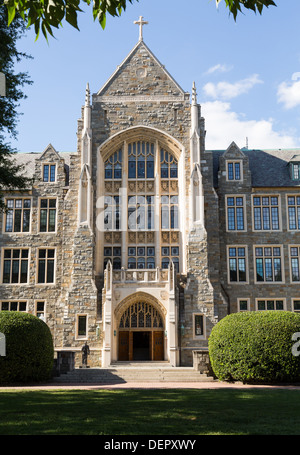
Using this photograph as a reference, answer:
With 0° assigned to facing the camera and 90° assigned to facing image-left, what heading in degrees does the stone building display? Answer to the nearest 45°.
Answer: approximately 0°

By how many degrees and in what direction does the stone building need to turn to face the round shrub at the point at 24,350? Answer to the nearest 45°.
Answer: approximately 45° to its right

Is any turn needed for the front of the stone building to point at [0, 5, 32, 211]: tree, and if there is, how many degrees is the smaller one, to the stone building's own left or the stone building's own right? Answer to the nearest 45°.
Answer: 0° — it already faces it
